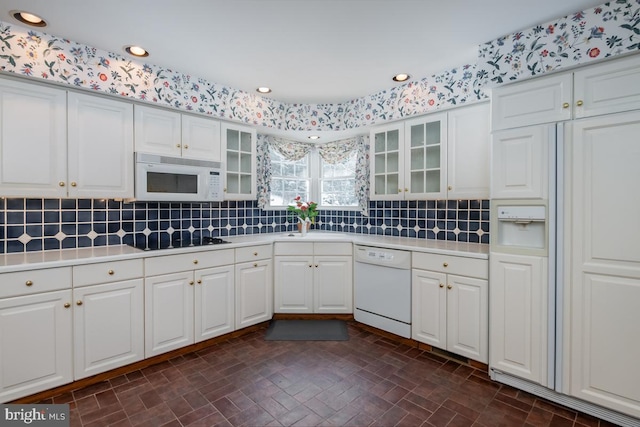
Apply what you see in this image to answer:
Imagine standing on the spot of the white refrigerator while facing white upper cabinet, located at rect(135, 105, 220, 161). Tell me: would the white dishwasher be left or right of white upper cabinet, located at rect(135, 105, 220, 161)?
right

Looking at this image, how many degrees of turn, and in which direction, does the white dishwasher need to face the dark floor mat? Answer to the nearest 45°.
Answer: approximately 45° to its right

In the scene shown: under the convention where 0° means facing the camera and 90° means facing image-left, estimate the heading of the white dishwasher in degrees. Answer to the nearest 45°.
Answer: approximately 45°

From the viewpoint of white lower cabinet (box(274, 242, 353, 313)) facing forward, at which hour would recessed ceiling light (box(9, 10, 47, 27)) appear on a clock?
The recessed ceiling light is roughly at 2 o'clock from the white lower cabinet.

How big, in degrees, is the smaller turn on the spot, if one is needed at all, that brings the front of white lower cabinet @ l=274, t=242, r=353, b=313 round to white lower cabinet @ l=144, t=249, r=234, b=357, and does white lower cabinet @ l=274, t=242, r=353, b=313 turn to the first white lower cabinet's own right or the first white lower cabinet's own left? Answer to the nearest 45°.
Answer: approximately 45° to the first white lower cabinet's own right
